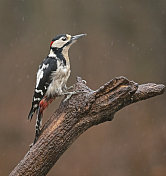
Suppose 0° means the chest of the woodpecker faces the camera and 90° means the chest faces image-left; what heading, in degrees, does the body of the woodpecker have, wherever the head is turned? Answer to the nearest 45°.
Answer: approximately 270°
